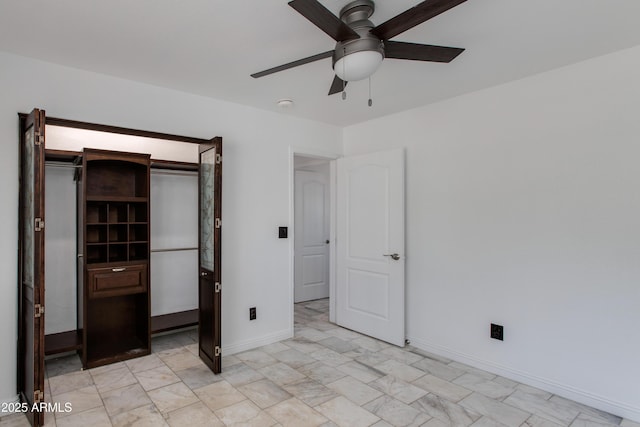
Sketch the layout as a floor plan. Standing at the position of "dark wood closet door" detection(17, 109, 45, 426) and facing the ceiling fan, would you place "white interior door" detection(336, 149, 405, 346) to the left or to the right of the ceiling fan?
left

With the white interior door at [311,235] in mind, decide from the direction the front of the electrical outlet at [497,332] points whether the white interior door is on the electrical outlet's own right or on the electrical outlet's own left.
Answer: on the electrical outlet's own right

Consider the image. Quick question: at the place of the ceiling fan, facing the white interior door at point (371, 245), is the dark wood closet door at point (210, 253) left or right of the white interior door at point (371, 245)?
left

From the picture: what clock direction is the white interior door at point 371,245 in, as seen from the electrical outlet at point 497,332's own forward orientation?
The white interior door is roughly at 2 o'clock from the electrical outlet.

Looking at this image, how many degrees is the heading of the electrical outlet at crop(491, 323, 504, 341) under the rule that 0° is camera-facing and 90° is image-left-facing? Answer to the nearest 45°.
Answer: approximately 45°

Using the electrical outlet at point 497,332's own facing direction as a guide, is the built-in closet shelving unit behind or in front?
in front

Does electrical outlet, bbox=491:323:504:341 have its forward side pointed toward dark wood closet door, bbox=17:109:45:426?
yes
